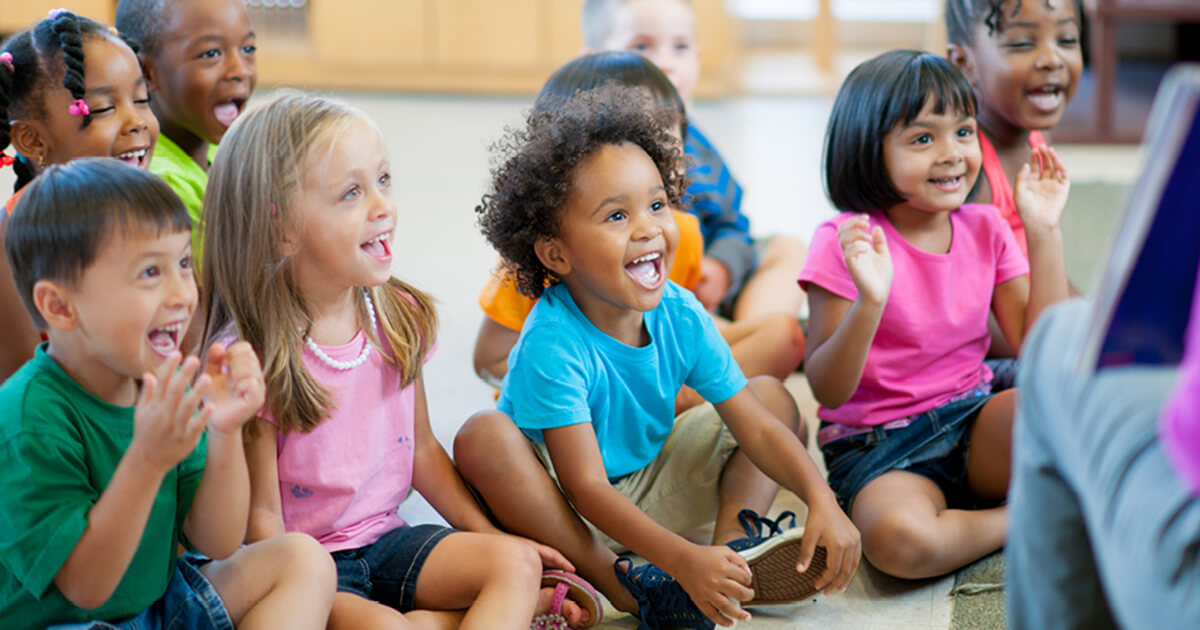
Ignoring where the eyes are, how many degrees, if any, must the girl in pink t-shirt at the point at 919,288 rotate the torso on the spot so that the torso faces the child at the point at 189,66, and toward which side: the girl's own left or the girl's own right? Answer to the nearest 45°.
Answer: approximately 135° to the girl's own right

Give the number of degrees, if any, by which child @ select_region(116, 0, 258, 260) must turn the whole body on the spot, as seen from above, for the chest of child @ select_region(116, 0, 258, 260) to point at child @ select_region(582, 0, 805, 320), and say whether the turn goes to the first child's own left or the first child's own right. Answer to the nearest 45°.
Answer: approximately 45° to the first child's own left

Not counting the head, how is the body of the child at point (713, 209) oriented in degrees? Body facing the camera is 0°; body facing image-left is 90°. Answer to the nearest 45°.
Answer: approximately 315°

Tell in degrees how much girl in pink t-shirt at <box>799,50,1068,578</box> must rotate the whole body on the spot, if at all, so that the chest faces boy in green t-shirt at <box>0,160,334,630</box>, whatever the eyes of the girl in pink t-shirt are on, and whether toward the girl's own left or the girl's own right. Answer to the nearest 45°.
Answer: approximately 90° to the girl's own right

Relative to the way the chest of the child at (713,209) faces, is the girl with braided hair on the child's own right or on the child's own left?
on the child's own right

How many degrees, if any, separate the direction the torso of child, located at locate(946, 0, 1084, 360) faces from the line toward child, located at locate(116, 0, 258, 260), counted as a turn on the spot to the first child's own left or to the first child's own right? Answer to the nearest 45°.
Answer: approximately 135° to the first child's own right
